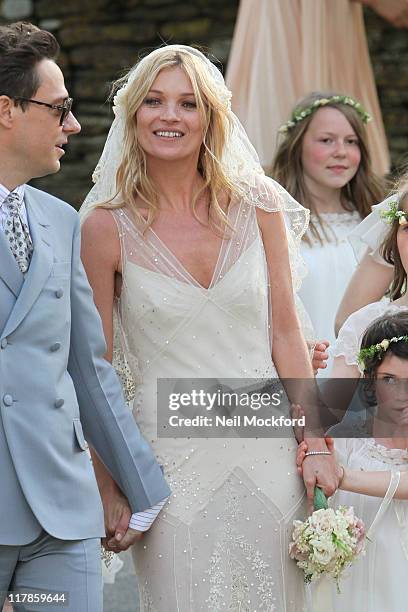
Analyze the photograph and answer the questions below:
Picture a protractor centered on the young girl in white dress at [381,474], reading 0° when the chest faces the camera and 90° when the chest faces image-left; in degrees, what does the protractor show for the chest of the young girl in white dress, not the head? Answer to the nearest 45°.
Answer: approximately 0°

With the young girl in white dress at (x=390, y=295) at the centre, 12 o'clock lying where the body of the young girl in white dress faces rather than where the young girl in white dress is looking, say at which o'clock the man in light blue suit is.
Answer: The man in light blue suit is roughly at 1 o'clock from the young girl in white dress.

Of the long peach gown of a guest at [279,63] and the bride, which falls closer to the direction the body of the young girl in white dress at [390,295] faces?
the bride

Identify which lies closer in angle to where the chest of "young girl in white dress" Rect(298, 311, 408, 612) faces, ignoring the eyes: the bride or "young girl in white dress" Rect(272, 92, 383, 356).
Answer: the bride

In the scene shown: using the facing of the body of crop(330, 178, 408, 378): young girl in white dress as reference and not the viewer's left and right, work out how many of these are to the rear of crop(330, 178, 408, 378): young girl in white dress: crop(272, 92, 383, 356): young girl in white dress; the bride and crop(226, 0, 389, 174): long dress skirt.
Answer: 2

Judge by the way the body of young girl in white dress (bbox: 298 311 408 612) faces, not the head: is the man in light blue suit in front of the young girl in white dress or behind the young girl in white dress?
in front

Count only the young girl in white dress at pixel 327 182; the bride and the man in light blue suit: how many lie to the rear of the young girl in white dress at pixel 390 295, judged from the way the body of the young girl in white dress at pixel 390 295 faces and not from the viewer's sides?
1

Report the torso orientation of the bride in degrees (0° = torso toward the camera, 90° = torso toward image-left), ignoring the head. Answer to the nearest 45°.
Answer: approximately 0°

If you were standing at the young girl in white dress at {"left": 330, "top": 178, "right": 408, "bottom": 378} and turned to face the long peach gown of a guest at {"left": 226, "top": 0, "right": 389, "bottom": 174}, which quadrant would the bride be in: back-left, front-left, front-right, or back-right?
back-left

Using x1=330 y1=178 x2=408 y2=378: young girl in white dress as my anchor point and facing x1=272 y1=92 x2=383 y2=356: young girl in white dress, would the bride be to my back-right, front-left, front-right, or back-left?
back-left
